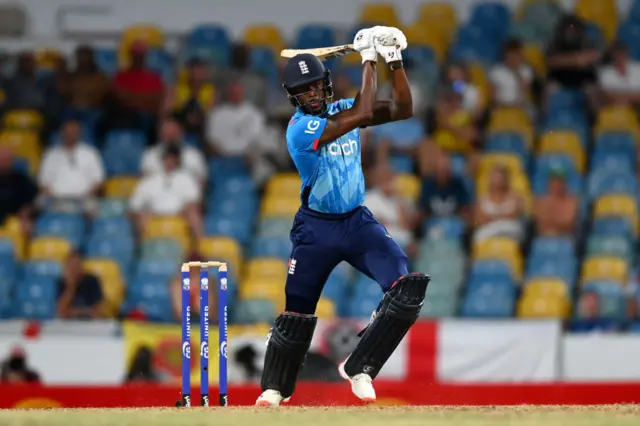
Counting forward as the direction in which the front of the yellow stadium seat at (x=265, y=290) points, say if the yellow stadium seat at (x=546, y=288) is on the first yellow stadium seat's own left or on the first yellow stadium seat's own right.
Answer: on the first yellow stadium seat's own left

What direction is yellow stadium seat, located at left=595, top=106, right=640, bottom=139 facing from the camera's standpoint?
toward the camera

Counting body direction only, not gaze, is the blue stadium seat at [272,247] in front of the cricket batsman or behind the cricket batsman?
behind

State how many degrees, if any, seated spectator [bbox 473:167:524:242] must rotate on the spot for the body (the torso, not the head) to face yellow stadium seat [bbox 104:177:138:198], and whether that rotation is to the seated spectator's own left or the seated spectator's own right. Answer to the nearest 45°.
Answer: approximately 90° to the seated spectator's own right

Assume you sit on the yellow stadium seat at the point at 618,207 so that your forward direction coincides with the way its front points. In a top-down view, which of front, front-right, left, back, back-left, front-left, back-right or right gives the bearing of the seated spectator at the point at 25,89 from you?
right

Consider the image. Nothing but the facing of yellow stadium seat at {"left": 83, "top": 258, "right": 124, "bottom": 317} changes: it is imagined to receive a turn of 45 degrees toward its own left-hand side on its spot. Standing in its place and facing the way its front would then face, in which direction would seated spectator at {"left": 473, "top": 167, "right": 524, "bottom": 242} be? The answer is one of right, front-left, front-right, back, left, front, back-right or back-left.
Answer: front-left

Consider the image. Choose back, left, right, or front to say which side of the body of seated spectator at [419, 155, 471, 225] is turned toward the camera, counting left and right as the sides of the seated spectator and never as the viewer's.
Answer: front

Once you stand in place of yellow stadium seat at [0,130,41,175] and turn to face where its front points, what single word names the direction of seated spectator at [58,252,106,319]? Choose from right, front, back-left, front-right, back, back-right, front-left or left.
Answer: front

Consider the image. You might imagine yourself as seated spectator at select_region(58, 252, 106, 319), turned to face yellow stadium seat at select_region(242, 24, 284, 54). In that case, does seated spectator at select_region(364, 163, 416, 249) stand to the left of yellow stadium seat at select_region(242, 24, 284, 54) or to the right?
right

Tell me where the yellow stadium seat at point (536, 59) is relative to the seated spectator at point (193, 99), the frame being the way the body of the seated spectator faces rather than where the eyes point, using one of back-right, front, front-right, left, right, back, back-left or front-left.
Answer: left
